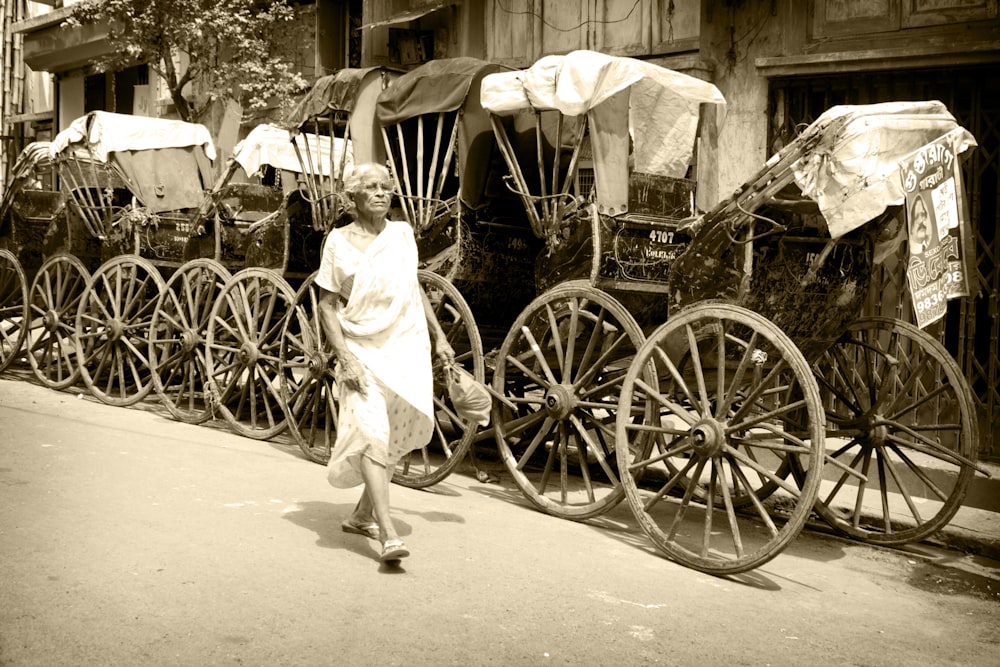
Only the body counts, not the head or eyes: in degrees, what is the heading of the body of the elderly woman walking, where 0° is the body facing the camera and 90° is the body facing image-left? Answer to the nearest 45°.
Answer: approximately 315°

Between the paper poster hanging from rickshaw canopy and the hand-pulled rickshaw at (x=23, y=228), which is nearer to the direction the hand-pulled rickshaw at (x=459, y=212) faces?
the hand-pulled rickshaw

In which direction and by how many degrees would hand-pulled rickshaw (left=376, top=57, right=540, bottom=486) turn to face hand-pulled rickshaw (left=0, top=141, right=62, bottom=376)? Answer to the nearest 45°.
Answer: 0° — it already faces it

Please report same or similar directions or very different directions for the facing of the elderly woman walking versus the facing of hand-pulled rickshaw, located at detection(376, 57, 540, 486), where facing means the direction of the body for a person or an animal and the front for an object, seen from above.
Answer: very different directions

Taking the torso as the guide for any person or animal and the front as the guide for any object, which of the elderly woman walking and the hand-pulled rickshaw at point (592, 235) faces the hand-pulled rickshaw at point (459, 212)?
the hand-pulled rickshaw at point (592, 235)

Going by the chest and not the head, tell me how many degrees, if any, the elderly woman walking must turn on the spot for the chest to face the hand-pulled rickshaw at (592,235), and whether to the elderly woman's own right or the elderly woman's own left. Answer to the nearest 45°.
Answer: approximately 90° to the elderly woman's own left

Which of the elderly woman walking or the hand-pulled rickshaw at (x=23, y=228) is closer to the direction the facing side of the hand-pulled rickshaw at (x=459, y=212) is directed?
the hand-pulled rickshaw
